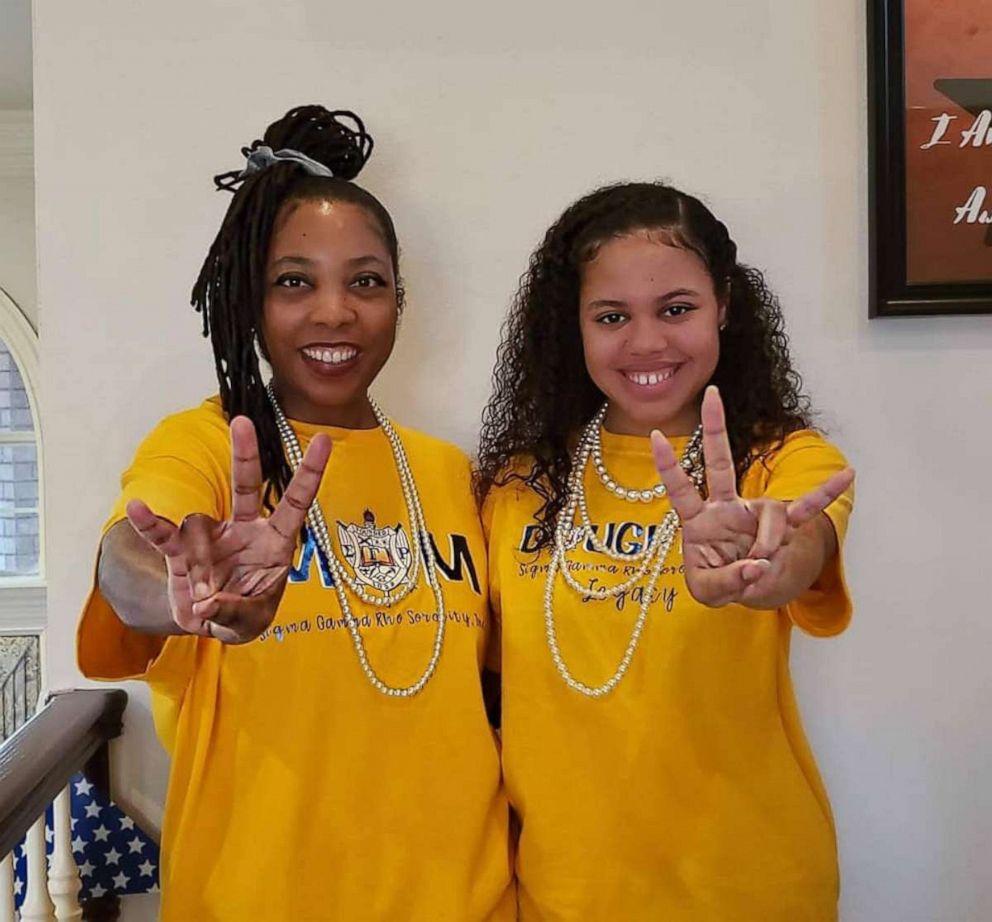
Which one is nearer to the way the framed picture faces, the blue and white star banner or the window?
the blue and white star banner

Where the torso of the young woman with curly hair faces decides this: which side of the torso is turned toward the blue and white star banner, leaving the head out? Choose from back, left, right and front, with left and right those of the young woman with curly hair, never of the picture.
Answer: right

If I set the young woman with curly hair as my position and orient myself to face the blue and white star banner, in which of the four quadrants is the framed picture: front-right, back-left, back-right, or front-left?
back-right

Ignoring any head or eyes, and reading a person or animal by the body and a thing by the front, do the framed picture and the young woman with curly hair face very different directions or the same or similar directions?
same or similar directions

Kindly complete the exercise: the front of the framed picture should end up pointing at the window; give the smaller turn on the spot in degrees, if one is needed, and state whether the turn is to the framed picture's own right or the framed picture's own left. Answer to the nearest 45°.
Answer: approximately 90° to the framed picture's own right

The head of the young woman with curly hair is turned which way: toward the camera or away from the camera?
toward the camera

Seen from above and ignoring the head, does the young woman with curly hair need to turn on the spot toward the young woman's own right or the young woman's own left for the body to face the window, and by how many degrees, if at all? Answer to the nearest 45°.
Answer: approximately 135° to the young woman's own right

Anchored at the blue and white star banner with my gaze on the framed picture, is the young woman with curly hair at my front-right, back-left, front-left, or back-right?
front-right

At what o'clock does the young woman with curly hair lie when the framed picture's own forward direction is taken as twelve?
The young woman with curly hair is roughly at 1 o'clock from the framed picture.

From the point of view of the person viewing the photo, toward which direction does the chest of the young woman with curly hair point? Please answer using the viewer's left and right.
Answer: facing the viewer

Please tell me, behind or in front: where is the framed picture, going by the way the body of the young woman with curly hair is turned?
behind

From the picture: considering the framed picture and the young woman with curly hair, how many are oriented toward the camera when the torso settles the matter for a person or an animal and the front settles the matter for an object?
2
